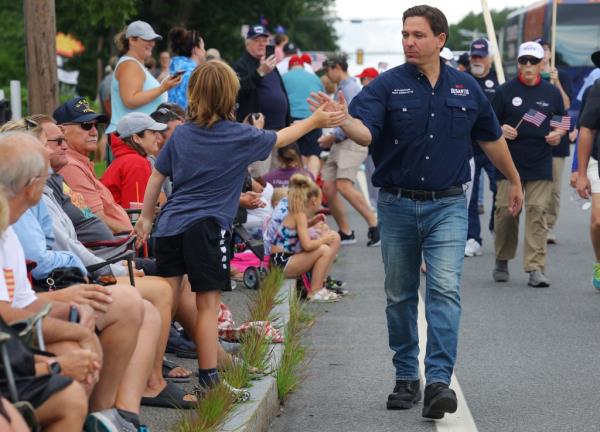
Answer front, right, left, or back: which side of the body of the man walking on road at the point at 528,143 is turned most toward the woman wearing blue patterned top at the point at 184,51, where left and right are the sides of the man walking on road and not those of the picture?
right

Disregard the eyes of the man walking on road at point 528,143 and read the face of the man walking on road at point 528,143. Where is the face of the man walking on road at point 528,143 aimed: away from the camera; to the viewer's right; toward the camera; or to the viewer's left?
toward the camera

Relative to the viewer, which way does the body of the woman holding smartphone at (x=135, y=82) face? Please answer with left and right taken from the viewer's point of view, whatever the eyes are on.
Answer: facing to the right of the viewer

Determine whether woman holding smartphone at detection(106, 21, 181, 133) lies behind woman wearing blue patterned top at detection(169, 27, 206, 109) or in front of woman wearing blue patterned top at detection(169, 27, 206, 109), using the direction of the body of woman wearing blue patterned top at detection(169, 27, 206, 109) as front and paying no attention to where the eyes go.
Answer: behind

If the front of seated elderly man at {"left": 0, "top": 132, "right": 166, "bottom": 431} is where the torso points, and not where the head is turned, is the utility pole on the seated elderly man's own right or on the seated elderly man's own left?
on the seated elderly man's own left

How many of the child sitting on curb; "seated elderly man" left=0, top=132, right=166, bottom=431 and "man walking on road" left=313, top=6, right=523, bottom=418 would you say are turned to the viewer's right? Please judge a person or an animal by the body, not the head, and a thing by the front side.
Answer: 2

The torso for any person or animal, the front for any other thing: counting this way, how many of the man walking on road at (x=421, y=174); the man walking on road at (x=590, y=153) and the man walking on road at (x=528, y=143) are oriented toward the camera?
3

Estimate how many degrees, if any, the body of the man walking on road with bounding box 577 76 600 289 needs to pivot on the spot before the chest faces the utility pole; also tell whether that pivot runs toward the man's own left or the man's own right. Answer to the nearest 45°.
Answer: approximately 90° to the man's own right

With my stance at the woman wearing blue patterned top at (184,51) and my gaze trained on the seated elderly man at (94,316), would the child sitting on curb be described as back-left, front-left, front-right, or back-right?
front-left

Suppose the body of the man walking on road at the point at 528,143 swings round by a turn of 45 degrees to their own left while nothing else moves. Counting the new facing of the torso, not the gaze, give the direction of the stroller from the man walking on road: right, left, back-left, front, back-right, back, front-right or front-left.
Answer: right

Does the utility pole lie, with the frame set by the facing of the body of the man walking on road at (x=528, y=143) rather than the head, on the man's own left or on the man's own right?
on the man's own right

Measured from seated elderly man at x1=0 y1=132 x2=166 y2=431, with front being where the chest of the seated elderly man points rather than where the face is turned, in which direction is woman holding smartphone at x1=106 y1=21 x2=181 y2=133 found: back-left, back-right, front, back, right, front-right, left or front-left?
left

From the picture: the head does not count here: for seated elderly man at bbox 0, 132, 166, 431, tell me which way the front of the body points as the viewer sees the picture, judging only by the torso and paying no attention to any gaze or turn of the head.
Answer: to the viewer's right

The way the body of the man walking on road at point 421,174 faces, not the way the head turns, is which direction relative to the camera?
toward the camera

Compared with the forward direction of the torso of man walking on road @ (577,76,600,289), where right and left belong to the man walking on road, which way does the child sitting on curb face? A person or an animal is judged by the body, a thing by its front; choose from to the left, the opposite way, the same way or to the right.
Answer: to the left
